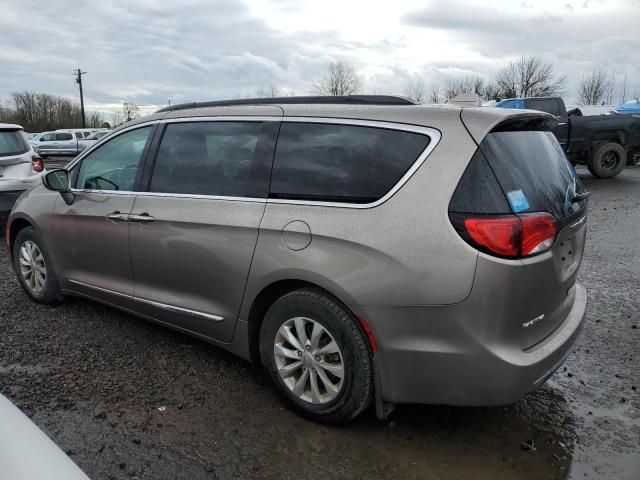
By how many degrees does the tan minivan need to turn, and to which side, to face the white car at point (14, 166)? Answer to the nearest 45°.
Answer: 0° — it already faces it

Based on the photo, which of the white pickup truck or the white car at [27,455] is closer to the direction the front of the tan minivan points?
the white pickup truck

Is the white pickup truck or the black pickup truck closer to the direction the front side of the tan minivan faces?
the white pickup truck

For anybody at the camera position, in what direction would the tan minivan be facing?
facing away from the viewer and to the left of the viewer

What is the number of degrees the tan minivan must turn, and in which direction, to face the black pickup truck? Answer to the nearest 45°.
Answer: approximately 90° to its right

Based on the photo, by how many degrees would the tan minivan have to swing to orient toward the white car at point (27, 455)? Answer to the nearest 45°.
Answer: approximately 90° to its left

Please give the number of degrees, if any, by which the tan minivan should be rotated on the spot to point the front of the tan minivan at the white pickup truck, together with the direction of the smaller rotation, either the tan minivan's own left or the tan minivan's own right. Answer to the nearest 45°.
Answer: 0° — it already faces it
